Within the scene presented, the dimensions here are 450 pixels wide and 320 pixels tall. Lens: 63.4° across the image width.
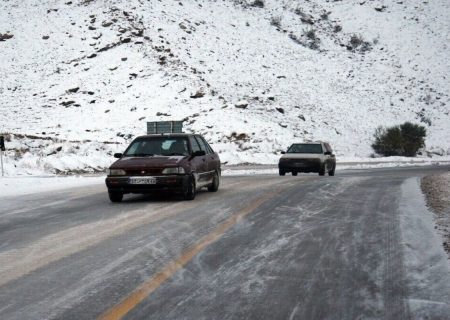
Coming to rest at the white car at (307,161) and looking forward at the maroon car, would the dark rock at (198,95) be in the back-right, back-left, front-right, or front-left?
back-right

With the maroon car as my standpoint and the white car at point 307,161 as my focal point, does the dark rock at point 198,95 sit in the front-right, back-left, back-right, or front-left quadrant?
front-left

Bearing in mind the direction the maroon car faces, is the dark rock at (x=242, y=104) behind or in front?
behind

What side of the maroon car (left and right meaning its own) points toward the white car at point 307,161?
back

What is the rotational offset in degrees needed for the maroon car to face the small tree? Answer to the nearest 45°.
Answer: approximately 180°

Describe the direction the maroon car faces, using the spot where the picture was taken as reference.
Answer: facing the viewer and to the left of the viewer

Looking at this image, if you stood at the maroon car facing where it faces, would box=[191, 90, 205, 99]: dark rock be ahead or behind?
behind

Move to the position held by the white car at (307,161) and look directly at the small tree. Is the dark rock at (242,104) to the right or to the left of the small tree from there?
left

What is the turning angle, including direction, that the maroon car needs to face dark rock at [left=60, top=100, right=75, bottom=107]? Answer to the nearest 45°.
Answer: approximately 135° to its right
